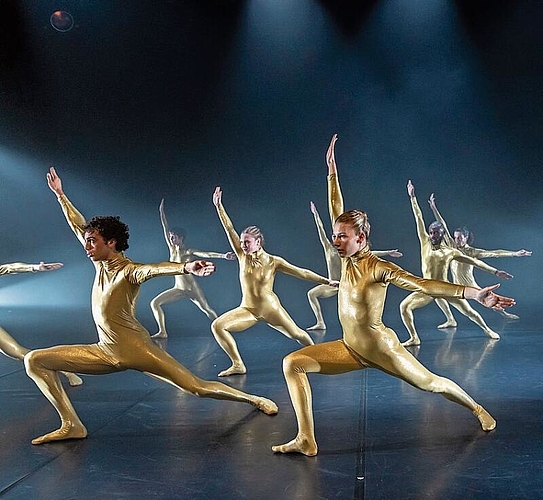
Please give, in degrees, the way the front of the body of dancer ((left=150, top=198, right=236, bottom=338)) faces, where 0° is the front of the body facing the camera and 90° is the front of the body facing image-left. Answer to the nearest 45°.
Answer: approximately 45°

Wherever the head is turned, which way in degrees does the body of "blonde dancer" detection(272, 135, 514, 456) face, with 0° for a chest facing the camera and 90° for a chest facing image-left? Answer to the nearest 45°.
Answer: approximately 45°

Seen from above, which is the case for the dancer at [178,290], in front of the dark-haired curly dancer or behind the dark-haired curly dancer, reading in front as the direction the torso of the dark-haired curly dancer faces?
behind

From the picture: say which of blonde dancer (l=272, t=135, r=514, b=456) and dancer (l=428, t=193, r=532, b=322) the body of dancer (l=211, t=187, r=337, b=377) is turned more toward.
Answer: the blonde dancer

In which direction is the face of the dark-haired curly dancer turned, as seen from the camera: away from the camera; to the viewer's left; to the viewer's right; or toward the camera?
to the viewer's left

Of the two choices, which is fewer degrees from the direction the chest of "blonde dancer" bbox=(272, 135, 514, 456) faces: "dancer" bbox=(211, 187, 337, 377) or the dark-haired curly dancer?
the dark-haired curly dancer

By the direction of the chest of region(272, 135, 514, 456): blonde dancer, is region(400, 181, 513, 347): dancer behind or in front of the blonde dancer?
behind

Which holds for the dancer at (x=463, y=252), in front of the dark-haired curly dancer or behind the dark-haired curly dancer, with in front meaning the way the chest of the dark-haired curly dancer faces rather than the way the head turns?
behind

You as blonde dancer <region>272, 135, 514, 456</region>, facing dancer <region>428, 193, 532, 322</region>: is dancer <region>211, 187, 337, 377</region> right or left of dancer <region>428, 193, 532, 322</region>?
left

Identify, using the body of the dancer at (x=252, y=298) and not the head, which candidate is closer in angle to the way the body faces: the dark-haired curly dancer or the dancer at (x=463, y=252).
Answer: the dark-haired curly dancer

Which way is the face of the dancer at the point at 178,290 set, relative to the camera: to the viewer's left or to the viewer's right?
to the viewer's left

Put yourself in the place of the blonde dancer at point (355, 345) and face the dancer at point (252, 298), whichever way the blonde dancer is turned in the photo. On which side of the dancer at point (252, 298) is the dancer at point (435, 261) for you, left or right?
right
